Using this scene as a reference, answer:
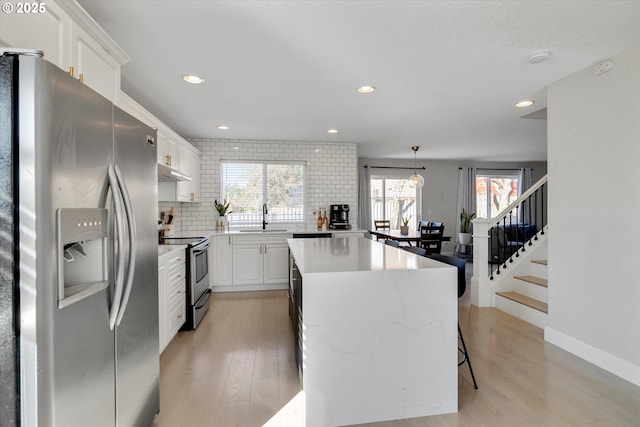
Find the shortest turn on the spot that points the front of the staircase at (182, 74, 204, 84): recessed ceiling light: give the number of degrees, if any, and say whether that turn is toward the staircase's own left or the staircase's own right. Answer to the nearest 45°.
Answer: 0° — it already faces it

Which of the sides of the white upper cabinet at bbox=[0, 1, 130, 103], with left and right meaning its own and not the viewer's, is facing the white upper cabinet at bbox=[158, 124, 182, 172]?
left

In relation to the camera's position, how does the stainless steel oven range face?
facing to the right of the viewer

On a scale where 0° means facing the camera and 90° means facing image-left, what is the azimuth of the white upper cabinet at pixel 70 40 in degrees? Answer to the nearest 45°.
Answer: approximately 315°

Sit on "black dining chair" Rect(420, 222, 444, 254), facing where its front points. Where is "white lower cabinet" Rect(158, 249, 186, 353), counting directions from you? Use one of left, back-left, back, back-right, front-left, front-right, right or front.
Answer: back-left

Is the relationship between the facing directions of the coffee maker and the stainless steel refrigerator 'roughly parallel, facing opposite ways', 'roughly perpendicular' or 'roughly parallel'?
roughly perpendicular

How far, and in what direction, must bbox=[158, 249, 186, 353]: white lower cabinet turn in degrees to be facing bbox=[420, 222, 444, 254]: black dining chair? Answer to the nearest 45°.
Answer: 0° — it already faces it

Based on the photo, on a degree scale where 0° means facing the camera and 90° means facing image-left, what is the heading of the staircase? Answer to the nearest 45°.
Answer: approximately 45°

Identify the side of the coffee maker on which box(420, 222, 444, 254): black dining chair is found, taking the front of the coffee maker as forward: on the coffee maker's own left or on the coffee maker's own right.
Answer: on the coffee maker's own left

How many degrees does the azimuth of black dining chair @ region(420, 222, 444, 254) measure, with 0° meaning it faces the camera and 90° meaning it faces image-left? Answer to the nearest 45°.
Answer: approximately 180°

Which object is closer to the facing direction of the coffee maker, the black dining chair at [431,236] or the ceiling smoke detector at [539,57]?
the ceiling smoke detector
